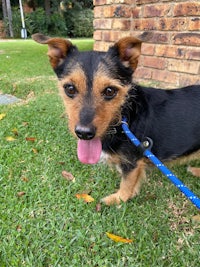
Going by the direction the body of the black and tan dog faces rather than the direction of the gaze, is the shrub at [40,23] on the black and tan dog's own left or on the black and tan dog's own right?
on the black and tan dog's own right

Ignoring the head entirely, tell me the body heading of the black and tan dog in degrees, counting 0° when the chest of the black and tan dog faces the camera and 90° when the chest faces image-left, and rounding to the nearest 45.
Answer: approximately 45°

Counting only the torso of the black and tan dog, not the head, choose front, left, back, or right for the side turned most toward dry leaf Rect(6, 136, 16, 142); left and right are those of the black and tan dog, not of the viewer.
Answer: right

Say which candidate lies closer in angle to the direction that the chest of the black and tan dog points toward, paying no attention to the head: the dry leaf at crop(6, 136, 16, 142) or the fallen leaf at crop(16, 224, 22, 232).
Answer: the fallen leaf

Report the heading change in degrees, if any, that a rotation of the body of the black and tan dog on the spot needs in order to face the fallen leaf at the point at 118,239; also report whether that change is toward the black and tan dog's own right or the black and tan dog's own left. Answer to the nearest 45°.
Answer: approximately 45° to the black and tan dog's own left
